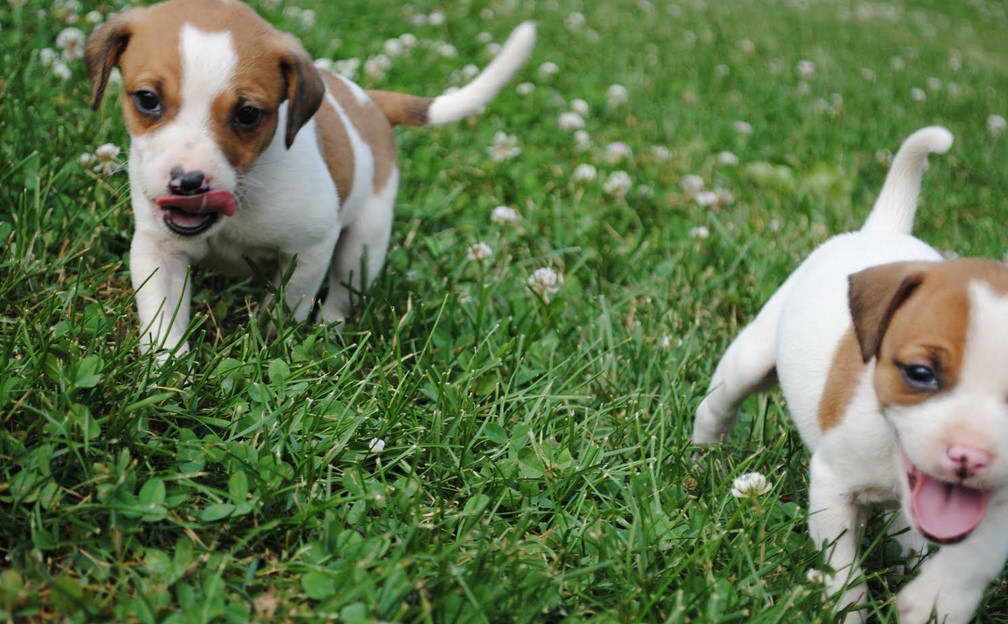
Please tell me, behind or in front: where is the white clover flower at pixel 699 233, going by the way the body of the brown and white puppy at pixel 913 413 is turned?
behind

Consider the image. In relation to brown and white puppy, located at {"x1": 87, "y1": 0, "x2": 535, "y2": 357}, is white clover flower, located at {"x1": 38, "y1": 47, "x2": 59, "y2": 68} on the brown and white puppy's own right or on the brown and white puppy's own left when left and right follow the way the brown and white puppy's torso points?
on the brown and white puppy's own right

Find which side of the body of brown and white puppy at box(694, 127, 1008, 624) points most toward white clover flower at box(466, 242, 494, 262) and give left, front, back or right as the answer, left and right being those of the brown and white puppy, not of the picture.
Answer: back

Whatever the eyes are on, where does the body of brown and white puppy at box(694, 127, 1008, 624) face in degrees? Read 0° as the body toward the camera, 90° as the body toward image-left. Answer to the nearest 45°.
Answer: approximately 315°

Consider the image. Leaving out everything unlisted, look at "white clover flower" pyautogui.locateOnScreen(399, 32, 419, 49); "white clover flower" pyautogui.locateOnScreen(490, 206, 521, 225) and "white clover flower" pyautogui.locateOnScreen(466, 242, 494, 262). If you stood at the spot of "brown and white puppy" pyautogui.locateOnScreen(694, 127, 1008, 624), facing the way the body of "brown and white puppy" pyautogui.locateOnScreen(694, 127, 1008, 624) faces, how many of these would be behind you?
3

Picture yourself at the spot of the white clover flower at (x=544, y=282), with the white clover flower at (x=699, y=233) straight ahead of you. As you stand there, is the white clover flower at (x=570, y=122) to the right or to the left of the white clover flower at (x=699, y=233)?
left

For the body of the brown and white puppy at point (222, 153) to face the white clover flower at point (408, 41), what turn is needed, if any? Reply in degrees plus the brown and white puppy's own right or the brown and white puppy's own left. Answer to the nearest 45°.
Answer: approximately 135° to the brown and white puppy's own right

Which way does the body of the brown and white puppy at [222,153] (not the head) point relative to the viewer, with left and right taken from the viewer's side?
facing the viewer and to the left of the viewer

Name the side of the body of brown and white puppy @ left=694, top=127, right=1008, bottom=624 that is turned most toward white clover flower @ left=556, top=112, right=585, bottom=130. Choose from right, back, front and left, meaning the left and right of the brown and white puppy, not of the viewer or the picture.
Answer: back

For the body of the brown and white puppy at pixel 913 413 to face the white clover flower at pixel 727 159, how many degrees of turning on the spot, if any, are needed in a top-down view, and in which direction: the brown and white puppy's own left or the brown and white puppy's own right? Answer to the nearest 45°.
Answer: approximately 135° to the brown and white puppy's own left

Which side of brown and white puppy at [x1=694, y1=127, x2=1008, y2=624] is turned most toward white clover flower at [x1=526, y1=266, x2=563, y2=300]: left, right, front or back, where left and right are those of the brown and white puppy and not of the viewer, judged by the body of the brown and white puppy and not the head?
back
